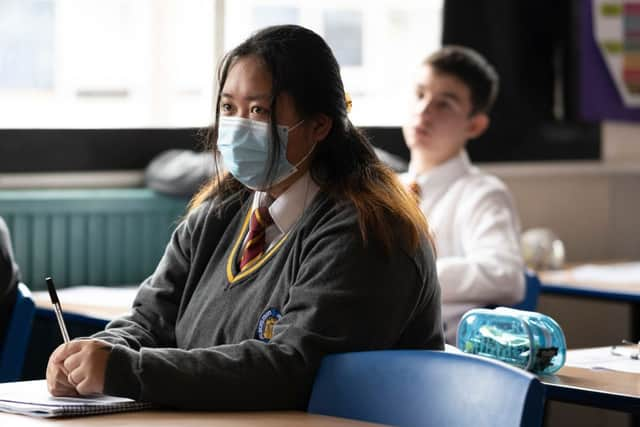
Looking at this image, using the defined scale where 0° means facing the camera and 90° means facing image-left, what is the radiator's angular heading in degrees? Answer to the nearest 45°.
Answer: approximately 0°

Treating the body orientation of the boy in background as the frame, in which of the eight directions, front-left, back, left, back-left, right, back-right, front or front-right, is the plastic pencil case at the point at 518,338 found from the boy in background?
front-left

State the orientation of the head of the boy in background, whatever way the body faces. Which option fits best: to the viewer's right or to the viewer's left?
to the viewer's left

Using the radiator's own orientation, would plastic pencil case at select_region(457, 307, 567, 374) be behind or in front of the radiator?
in front

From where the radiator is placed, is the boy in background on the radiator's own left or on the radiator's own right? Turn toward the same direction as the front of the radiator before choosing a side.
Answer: on the radiator's own left

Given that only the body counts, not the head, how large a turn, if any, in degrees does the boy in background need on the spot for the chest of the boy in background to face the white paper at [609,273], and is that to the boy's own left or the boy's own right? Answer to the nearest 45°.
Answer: approximately 180°

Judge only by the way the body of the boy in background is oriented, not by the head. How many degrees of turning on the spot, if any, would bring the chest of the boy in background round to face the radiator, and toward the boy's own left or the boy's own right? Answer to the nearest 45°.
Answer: approximately 45° to the boy's own right

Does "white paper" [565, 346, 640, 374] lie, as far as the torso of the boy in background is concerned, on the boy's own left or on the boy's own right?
on the boy's own left

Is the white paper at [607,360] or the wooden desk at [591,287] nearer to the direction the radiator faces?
the white paper

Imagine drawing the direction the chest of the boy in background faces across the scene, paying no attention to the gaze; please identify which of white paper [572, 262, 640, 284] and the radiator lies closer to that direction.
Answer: the radiator

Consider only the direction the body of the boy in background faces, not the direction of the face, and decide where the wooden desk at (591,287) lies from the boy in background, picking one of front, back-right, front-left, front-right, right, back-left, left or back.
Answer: back

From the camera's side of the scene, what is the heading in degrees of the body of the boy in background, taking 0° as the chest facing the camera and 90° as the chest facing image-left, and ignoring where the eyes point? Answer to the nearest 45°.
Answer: approximately 45°

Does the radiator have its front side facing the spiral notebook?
yes

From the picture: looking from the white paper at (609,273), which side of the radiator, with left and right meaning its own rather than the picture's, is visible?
left

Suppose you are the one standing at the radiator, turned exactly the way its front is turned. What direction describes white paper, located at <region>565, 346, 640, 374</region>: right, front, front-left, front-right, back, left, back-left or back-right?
front-left
